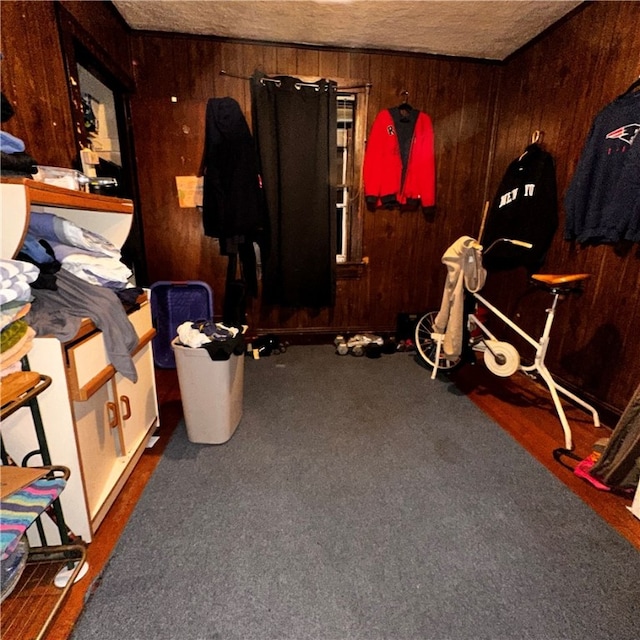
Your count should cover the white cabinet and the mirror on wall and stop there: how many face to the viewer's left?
0

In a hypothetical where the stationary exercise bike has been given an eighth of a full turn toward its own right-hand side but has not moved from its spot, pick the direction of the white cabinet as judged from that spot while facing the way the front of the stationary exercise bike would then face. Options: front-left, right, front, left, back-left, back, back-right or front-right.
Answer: back-left

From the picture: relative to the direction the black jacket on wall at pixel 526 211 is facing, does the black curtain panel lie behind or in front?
in front

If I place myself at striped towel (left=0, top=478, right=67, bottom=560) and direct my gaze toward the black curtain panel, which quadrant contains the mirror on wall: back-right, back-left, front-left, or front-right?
front-left

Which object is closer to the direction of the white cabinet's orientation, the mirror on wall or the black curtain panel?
the black curtain panel

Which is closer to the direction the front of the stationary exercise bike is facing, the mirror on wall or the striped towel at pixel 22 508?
the mirror on wall

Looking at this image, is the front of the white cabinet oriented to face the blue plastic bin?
no

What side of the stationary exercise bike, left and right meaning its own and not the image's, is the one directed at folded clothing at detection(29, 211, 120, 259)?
left

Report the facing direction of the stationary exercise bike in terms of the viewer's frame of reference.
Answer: facing away from the viewer and to the left of the viewer

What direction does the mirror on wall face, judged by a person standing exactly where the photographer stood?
facing the viewer and to the right of the viewer

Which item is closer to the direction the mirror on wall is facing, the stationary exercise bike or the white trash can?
the stationary exercise bike
